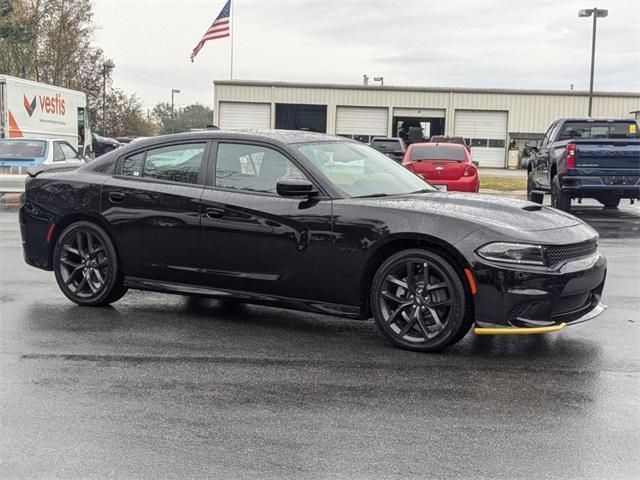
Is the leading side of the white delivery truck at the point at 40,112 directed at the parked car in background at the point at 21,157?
no

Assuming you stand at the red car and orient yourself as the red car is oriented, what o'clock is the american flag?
The american flag is roughly at 11 o'clock from the red car.

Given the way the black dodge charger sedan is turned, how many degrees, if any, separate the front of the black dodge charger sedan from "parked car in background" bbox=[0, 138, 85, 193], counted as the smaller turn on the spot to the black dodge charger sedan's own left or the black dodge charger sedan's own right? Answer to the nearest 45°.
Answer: approximately 180°

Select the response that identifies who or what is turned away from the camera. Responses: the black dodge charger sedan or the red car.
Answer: the red car

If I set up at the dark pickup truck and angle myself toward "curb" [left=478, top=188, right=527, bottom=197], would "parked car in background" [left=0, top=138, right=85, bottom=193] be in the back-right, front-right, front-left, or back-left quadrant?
front-left

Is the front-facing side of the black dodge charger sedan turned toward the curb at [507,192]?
no

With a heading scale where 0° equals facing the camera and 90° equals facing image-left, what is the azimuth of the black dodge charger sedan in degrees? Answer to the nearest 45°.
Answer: approximately 315°

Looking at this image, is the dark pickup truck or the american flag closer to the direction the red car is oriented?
the american flag

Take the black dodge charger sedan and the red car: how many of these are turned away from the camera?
1

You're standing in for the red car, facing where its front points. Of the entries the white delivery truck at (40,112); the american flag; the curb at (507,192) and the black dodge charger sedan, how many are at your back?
1

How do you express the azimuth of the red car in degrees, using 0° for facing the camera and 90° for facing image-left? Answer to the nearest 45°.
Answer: approximately 180°

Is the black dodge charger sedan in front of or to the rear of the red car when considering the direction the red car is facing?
to the rear

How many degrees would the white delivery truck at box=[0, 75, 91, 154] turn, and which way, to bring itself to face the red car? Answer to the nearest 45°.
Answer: approximately 90° to its right

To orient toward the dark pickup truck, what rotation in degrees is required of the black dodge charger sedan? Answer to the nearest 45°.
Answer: approximately 90° to its left

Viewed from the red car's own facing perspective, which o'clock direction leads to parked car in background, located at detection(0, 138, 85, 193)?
The parked car in background is roughly at 9 o'clock from the red car.

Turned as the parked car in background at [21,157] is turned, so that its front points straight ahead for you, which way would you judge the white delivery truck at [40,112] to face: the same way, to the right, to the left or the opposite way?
the same way
